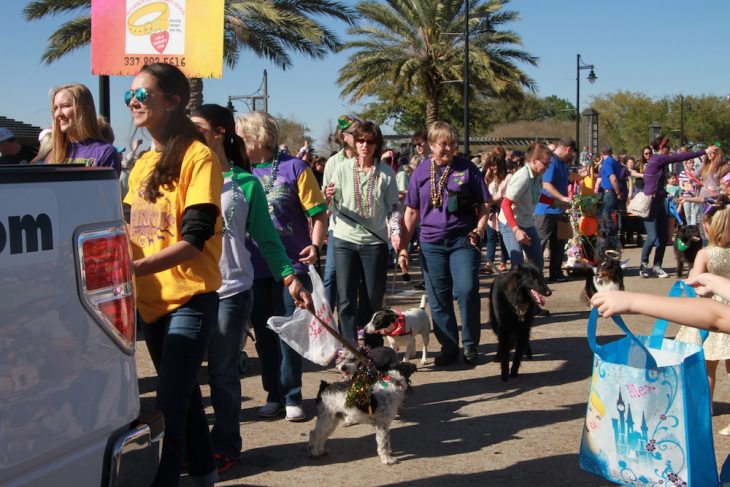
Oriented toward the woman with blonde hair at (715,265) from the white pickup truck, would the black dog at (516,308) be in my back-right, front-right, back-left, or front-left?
front-left

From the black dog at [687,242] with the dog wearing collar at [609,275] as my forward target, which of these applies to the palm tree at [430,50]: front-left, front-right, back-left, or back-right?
back-right

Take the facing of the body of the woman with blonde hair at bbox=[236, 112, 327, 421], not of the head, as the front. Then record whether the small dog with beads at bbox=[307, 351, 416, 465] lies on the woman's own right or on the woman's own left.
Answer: on the woman's own left

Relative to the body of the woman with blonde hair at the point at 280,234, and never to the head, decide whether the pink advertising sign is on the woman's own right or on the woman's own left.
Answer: on the woman's own right

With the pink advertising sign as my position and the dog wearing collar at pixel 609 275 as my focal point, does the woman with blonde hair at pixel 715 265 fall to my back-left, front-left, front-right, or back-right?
front-right

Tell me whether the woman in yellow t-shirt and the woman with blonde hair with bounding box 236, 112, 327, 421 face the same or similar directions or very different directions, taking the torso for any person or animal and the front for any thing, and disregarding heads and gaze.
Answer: same or similar directions

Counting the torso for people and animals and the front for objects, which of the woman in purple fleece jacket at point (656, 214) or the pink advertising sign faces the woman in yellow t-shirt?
the pink advertising sign

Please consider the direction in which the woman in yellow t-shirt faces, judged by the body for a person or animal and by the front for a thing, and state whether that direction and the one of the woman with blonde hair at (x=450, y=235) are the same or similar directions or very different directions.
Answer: same or similar directions

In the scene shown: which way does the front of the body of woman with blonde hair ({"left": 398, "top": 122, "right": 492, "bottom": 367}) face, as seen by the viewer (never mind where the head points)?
toward the camera

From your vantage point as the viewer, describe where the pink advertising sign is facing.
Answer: facing the viewer
